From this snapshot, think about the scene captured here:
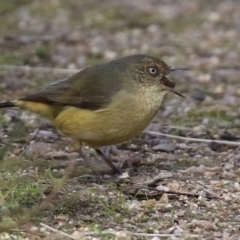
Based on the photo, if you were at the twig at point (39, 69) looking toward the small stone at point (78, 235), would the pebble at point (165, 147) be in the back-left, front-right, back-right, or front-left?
front-left

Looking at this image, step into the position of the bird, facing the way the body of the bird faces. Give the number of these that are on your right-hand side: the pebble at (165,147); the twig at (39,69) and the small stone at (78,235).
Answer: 1

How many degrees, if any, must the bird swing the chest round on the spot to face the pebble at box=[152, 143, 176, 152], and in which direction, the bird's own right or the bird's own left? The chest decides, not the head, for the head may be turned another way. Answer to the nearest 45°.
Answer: approximately 45° to the bird's own left

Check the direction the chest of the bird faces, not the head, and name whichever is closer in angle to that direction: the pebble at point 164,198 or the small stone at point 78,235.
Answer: the pebble

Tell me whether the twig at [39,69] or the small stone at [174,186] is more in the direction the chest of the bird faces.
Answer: the small stone

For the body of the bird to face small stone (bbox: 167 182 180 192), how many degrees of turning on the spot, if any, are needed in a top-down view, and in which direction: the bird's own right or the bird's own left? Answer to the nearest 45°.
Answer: approximately 45° to the bird's own right

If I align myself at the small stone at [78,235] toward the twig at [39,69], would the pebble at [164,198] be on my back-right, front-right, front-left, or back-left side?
front-right

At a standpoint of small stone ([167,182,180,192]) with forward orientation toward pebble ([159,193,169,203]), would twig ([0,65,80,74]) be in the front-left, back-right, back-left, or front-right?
back-right

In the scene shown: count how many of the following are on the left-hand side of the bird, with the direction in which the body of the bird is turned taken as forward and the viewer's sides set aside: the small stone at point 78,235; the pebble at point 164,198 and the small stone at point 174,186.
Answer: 0

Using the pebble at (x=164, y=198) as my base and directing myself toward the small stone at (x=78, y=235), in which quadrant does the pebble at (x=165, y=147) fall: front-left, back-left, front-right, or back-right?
back-right

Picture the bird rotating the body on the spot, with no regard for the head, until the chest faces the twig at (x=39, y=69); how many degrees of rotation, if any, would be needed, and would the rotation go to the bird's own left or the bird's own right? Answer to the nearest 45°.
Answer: approximately 90° to the bird's own left

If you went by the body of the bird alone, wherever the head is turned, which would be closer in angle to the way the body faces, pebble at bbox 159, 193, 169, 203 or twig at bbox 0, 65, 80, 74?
the pebble

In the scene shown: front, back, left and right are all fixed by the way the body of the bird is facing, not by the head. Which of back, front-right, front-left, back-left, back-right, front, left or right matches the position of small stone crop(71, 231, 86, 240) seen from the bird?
right

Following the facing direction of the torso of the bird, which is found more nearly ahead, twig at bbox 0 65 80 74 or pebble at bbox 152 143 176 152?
the pebble

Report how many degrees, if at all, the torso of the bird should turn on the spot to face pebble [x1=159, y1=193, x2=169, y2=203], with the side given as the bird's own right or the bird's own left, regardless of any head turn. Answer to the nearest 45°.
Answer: approximately 45° to the bird's own right

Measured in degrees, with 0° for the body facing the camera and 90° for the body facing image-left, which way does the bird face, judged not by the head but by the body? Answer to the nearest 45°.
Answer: approximately 270°
